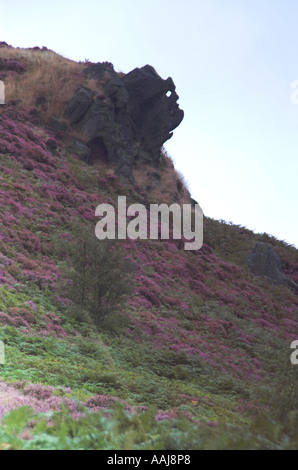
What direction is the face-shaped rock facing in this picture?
to the viewer's right

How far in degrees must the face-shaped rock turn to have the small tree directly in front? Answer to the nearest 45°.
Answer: approximately 90° to its right

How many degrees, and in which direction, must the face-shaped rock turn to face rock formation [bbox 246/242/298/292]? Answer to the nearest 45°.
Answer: approximately 45° to its right
